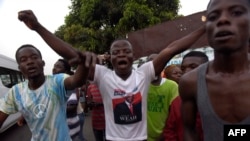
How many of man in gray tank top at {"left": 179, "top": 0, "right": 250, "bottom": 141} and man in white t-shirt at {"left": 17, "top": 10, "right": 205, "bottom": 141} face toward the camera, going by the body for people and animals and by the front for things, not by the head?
2

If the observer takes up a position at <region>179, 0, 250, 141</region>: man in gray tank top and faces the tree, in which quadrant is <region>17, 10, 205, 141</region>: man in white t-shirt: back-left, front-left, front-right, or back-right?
front-left

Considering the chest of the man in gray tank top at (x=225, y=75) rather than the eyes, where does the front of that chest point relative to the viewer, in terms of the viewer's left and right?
facing the viewer

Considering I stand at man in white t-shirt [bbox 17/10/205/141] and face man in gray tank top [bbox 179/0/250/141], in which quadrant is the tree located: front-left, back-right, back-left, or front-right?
back-left

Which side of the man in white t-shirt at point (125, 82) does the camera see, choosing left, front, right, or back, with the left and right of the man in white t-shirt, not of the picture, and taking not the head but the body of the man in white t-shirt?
front

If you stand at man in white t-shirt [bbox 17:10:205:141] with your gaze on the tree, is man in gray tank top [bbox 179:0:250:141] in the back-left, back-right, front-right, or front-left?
back-right

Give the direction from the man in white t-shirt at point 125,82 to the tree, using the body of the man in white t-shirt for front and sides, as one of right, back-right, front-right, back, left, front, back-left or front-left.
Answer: back
